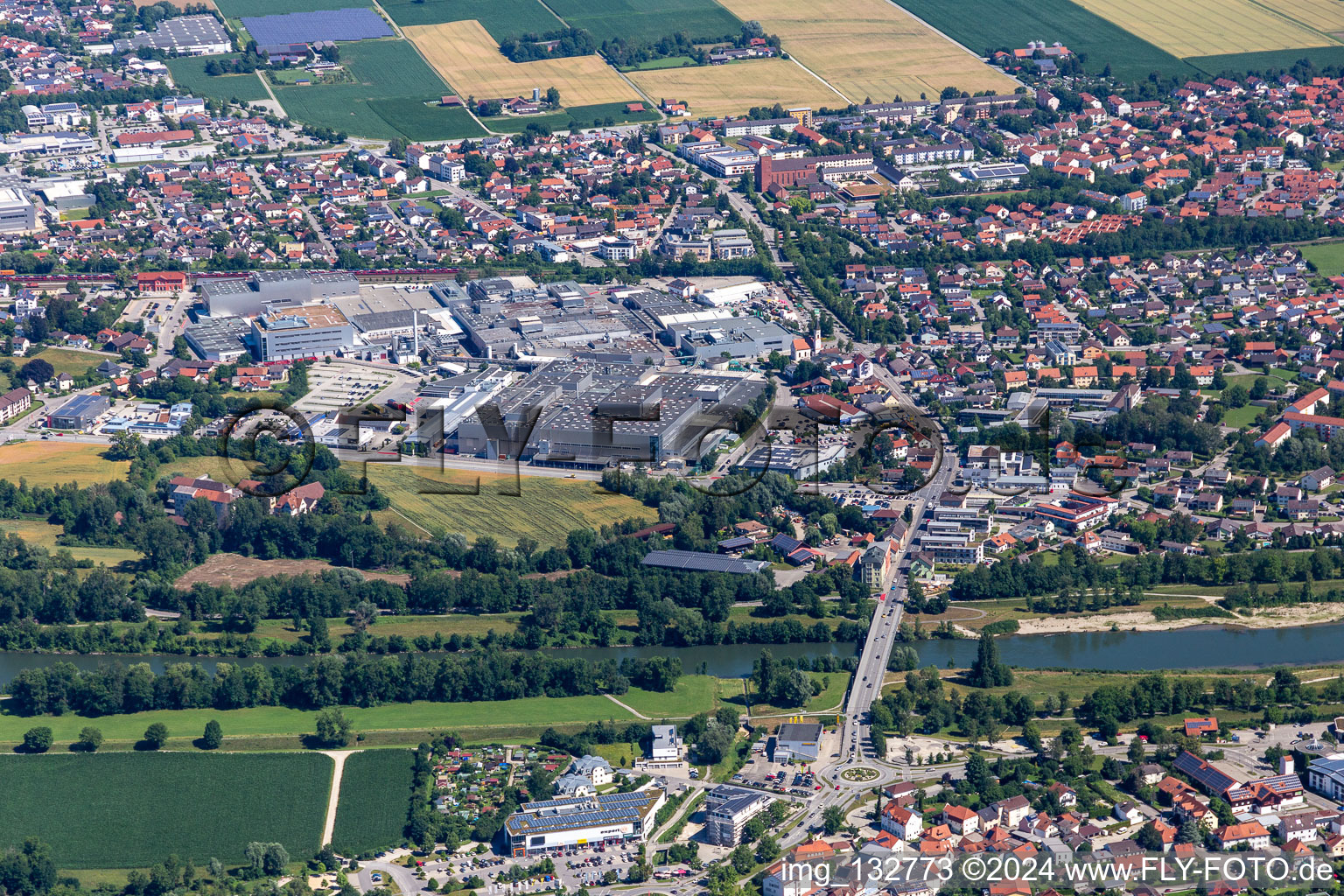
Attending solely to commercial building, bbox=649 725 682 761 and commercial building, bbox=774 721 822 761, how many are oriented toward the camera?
2

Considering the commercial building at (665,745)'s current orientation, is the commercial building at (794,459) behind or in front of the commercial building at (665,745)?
behind

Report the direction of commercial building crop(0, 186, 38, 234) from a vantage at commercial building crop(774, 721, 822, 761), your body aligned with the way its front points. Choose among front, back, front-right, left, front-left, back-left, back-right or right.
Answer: back-right

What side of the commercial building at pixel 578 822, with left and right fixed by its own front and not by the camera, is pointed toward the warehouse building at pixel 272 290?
back

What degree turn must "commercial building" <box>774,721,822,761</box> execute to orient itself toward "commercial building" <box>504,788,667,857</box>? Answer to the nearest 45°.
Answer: approximately 45° to its right

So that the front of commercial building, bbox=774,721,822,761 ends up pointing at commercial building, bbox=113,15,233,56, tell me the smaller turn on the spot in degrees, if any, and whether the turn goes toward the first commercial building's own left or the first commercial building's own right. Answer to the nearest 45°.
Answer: approximately 135° to the first commercial building's own right

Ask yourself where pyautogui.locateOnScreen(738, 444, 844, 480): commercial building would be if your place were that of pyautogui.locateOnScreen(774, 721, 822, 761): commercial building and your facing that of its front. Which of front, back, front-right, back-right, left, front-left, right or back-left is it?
back

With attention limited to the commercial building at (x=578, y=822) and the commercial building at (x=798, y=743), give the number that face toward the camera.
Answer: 2

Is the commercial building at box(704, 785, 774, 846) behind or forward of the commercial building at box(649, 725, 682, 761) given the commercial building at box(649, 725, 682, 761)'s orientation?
forward

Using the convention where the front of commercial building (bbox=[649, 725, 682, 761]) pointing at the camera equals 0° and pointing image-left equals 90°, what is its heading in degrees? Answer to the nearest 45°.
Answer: approximately 0°
